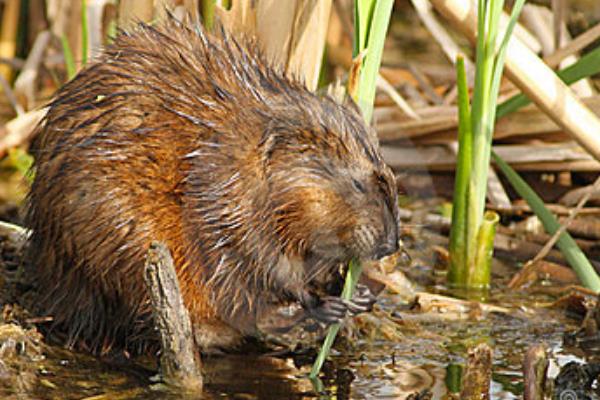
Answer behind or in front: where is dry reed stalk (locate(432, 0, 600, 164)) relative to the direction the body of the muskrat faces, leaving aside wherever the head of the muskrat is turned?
in front

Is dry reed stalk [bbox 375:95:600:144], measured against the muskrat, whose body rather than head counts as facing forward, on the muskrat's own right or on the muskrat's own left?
on the muskrat's own left

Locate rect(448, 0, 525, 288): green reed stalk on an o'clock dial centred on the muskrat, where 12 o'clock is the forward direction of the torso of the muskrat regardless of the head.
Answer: The green reed stalk is roughly at 11 o'clock from the muskrat.

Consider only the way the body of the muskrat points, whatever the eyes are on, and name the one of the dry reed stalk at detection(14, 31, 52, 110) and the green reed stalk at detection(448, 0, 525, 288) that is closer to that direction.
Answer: the green reed stalk

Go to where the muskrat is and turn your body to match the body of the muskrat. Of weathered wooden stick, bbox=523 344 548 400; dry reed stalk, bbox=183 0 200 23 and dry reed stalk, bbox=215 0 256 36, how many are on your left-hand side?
2

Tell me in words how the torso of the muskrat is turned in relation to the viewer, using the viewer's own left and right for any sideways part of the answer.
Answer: facing to the right of the viewer

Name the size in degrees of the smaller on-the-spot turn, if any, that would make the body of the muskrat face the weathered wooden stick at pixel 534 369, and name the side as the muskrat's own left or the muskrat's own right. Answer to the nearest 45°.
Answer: approximately 45° to the muskrat's own right

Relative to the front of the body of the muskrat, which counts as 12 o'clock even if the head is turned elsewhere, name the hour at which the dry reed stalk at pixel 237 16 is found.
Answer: The dry reed stalk is roughly at 9 o'clock from the muskrat.

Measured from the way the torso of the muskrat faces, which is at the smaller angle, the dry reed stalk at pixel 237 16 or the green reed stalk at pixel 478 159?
the green reed stalk
